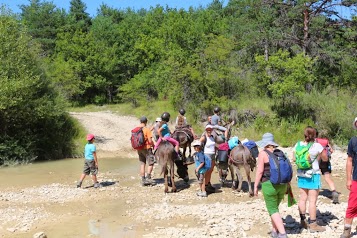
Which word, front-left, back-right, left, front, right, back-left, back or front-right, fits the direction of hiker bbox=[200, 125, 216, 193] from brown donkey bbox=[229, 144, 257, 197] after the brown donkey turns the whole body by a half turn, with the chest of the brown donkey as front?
right

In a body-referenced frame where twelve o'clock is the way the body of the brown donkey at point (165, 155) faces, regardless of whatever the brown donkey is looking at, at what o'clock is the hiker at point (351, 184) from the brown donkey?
The hiker is roughly at 5 o'clock from the brown donkey.

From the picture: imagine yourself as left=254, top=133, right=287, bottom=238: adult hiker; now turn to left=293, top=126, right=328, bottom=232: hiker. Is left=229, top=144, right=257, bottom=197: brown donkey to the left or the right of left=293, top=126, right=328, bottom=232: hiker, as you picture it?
left

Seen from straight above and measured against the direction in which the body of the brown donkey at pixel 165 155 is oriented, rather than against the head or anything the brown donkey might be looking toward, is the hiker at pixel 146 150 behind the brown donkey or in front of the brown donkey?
in front

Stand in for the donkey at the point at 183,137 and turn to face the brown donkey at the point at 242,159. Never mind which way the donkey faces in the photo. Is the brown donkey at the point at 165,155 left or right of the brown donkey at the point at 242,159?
right

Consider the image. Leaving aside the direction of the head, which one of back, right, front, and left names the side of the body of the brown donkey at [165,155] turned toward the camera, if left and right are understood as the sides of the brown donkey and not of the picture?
back

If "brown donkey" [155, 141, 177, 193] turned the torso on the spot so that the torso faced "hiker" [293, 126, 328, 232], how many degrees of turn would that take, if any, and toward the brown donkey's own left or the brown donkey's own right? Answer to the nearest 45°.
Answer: approximately 135° to the brown donkey's own right

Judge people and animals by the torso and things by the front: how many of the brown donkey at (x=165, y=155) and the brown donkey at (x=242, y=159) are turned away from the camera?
2

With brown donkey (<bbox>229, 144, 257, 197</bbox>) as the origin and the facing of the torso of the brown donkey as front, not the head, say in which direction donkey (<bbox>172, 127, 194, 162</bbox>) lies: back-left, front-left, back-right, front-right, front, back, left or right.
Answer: front-left

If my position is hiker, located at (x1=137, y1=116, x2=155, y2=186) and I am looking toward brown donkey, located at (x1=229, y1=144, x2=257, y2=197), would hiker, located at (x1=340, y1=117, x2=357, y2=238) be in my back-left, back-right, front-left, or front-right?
front-right

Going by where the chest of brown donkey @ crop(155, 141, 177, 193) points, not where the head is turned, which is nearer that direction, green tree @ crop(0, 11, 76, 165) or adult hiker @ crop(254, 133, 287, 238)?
the green tree

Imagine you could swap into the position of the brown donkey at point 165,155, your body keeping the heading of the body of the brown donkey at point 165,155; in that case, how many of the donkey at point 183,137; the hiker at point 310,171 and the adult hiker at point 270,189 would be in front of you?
1

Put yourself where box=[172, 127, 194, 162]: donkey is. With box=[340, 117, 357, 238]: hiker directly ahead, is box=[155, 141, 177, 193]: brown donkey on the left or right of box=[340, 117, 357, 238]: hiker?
right

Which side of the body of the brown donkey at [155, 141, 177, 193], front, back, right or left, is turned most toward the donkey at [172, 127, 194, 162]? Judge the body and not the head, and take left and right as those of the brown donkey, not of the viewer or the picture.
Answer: front

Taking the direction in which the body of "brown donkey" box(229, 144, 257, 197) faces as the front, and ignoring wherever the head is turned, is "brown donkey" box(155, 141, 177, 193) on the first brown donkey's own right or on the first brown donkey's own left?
on the first brown donkey's own left

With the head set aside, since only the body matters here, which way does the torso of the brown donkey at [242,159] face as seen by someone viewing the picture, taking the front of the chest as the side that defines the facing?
away from the camera

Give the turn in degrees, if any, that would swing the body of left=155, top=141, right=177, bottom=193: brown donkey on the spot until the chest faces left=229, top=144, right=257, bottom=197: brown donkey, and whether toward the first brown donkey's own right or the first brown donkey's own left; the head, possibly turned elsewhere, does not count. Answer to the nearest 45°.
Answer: approximately 90° to the first brown donkey's own right

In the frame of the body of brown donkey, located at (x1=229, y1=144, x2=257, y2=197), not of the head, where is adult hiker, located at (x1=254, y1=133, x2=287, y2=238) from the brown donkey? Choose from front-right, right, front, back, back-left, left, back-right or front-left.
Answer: back
